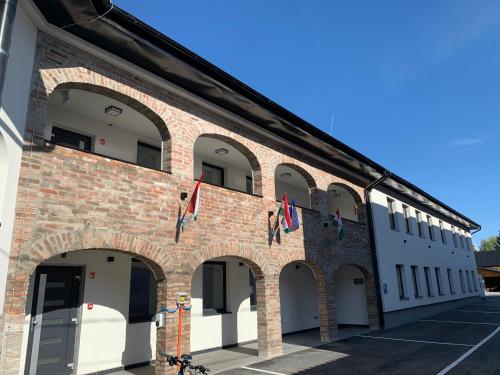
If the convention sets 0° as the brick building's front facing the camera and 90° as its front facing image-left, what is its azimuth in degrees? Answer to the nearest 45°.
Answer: approximately 315°
